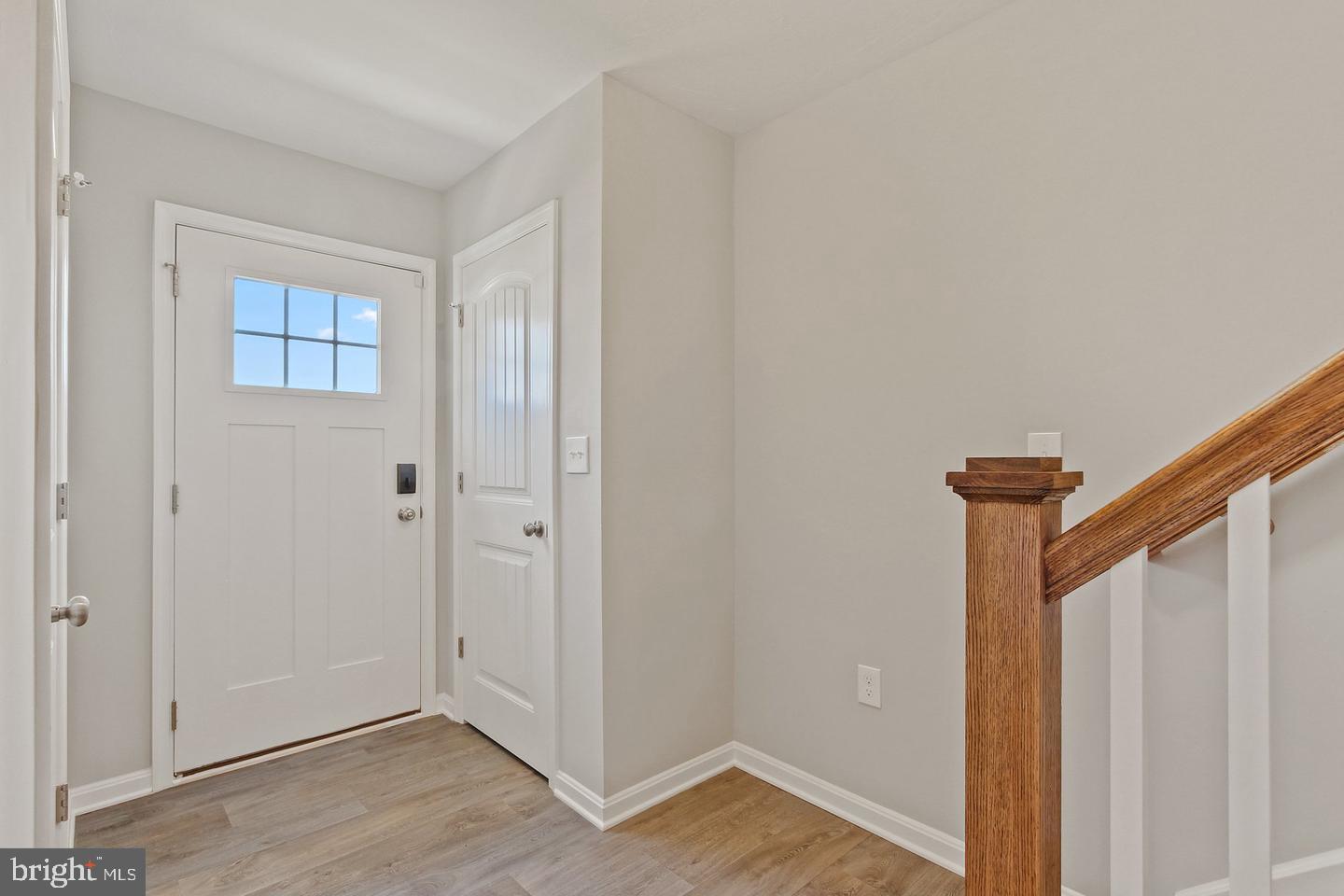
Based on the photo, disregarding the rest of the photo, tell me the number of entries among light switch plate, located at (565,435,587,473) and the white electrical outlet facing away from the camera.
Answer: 0

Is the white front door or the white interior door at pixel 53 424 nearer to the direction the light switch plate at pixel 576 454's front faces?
the white interior door

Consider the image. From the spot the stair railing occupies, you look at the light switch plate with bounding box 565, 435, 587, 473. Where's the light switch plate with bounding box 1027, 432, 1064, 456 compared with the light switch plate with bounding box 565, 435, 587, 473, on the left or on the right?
right

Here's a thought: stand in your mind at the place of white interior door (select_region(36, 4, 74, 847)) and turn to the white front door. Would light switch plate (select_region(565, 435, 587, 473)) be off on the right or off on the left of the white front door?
right

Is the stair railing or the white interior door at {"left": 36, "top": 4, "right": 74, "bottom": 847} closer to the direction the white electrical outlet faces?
the white interior door

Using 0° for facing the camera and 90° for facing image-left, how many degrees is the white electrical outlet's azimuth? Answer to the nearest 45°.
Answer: approximately 45°

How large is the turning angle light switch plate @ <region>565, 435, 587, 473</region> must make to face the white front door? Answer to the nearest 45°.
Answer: approximately 90° to its right

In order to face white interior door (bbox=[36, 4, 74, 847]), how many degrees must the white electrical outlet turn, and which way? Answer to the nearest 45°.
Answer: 0° — it already faces it
